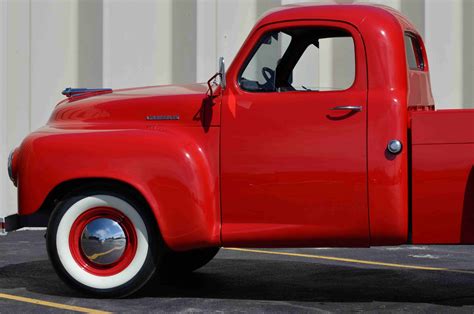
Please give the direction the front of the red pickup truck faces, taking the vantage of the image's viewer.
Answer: facing to the left of the viewer
